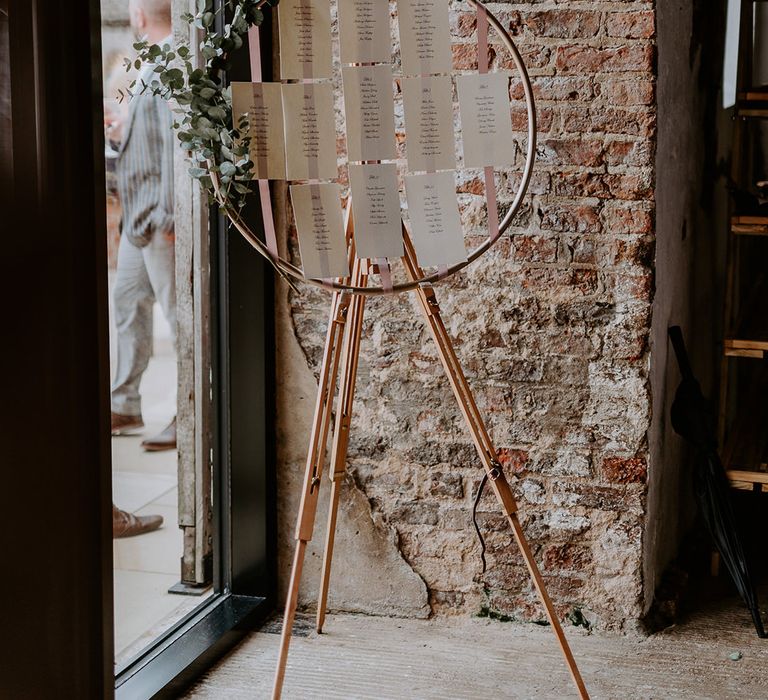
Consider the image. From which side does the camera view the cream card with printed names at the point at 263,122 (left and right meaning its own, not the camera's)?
front

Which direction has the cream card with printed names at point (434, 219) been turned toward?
toward the camera

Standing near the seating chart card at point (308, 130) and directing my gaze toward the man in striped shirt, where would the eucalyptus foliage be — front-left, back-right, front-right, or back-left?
front-left

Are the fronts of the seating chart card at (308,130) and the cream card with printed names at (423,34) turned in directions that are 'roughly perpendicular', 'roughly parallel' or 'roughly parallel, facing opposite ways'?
roughly parallel

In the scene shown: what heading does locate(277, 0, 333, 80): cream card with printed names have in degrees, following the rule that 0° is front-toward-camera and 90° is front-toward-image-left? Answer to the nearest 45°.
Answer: approximately 0°

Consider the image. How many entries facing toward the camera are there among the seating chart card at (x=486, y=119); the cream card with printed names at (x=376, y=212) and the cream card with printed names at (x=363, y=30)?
3

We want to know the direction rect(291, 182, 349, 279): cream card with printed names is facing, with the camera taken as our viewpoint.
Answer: facing the viewer

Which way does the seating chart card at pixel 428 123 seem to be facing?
toward the camera

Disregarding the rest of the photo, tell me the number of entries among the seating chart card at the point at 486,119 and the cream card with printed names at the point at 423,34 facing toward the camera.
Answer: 2
